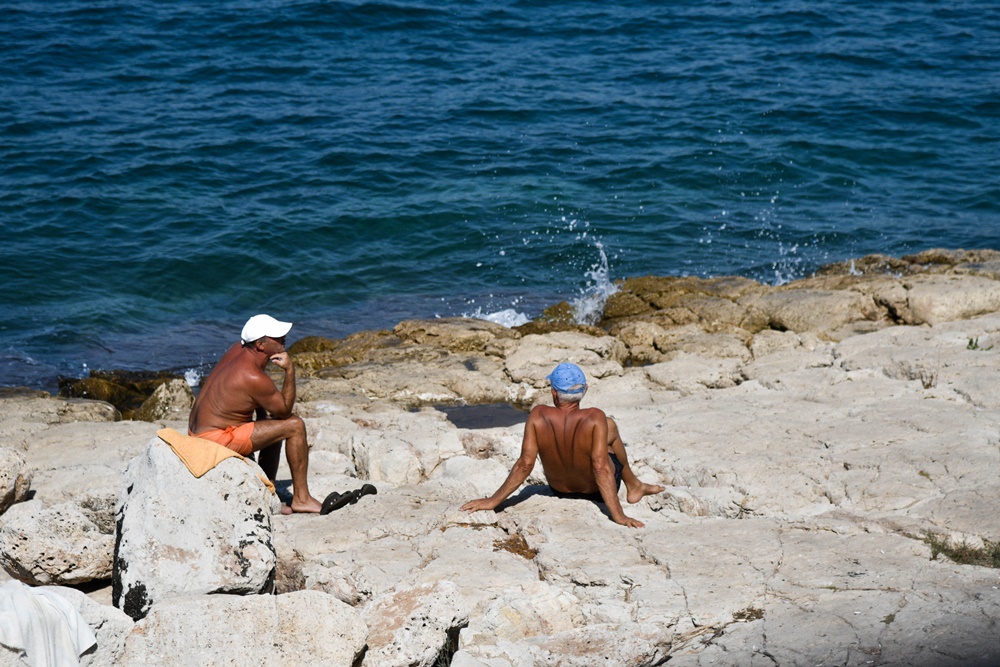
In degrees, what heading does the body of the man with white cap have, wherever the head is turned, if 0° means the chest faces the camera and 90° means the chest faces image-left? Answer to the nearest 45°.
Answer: approximately 270°

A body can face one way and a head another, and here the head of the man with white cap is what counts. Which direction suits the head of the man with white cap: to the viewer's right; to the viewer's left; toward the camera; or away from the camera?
to the viewer's right

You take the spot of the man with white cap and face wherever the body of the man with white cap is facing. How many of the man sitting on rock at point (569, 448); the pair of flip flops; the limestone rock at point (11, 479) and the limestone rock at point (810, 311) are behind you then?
1

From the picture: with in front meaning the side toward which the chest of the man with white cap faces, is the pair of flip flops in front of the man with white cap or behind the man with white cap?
in front

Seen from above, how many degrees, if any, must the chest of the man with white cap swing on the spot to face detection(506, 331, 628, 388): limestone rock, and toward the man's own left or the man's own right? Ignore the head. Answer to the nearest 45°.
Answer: approximately 45° to the man's own left

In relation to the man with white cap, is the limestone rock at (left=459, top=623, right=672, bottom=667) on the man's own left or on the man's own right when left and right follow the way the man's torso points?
on the man's own right

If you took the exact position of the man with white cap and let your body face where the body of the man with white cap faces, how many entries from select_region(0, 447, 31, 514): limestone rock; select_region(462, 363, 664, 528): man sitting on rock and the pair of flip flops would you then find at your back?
1

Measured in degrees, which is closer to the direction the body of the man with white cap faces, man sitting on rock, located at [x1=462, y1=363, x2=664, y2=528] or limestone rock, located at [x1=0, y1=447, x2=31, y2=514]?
the man sitting on rock

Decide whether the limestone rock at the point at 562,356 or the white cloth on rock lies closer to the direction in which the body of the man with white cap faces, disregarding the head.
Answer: the limestone rock

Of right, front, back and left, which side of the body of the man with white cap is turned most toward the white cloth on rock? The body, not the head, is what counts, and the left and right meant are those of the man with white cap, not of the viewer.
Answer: right

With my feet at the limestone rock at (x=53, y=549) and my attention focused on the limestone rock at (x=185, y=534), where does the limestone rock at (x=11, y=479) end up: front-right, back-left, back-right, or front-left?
back-left

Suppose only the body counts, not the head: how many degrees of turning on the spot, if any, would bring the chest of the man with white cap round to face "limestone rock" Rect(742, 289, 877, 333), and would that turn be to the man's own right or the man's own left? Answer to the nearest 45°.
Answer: approximately 45° to the man's own left

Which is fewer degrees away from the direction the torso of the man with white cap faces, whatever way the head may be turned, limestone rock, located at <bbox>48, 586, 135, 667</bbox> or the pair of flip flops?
the pair of flip flops

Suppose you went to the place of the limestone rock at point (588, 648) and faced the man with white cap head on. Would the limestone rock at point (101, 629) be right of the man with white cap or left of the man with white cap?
left
